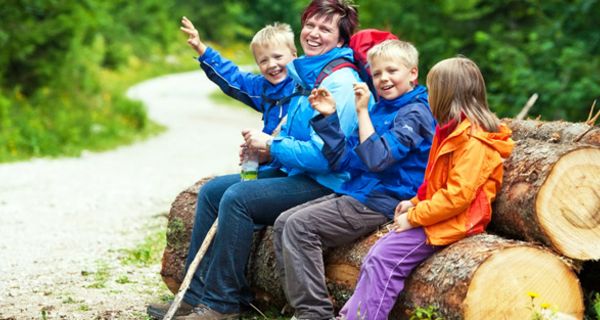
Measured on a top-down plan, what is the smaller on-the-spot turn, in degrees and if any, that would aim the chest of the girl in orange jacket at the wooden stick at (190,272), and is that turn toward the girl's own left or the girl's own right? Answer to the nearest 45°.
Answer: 0° — they already face it

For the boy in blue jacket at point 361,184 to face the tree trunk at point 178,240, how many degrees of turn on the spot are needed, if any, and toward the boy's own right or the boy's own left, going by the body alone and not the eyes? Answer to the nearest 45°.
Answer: approximately 90° to the boy's own right

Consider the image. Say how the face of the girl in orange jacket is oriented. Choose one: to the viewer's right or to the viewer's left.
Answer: to the viewer's left

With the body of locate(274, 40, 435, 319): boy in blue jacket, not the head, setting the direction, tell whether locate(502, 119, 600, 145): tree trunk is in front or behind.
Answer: behind

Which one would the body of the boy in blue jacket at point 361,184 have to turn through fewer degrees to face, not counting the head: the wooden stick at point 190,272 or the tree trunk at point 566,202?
the wooden stick

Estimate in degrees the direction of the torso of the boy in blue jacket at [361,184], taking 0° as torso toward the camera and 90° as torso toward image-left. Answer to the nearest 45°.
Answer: approximately 45°

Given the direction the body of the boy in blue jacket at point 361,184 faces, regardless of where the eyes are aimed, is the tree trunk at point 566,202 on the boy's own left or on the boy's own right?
on the boy's own left

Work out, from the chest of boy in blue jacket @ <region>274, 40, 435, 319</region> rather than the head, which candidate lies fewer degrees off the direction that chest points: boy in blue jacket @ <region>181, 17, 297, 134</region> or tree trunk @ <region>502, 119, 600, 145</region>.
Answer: the boy in blue jacket

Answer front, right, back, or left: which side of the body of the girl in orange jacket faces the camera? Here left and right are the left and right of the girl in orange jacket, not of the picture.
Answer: left

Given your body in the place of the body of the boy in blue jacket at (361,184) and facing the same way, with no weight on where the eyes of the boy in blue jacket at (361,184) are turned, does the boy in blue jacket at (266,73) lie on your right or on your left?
on your right
